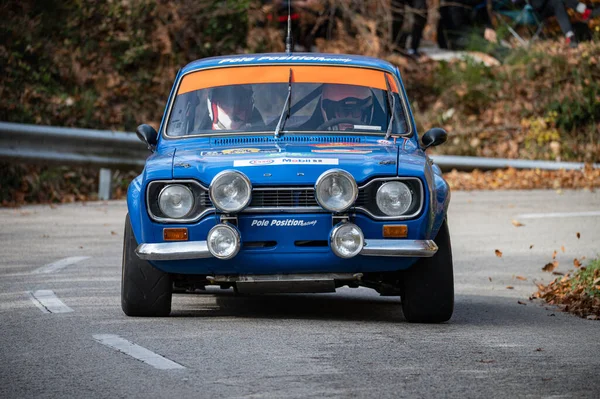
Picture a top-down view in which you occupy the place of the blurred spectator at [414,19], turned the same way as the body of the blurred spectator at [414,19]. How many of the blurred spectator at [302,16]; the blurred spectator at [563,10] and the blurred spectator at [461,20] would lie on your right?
1

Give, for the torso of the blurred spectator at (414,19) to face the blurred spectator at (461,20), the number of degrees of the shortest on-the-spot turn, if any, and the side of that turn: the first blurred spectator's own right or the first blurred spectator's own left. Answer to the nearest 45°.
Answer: approximately 135° to the first blurred spectator's own left

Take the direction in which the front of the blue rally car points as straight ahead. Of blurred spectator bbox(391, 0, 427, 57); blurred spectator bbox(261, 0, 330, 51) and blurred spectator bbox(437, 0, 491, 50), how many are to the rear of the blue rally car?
3

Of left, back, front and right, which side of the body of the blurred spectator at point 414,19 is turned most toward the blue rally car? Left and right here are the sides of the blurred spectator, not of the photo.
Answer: front

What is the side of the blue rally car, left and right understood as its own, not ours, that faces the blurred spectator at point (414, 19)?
back

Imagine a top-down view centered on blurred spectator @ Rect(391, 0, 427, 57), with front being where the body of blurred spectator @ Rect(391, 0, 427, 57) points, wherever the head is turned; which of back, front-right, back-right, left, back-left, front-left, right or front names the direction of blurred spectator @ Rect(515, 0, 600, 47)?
left

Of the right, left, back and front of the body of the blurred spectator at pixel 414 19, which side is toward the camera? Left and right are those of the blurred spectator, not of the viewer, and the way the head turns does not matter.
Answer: front

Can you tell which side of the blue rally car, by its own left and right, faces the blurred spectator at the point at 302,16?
back

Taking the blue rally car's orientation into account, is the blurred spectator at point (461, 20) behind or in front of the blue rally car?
behind

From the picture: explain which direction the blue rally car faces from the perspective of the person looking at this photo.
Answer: facing the viewer

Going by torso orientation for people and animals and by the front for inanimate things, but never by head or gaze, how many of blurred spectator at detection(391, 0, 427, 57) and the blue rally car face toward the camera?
2

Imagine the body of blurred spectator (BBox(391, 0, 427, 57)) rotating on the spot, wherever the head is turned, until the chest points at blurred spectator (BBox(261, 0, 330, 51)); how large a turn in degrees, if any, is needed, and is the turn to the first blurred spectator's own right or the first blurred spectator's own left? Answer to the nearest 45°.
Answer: approximately 90° to the first blurred spectator's own right
